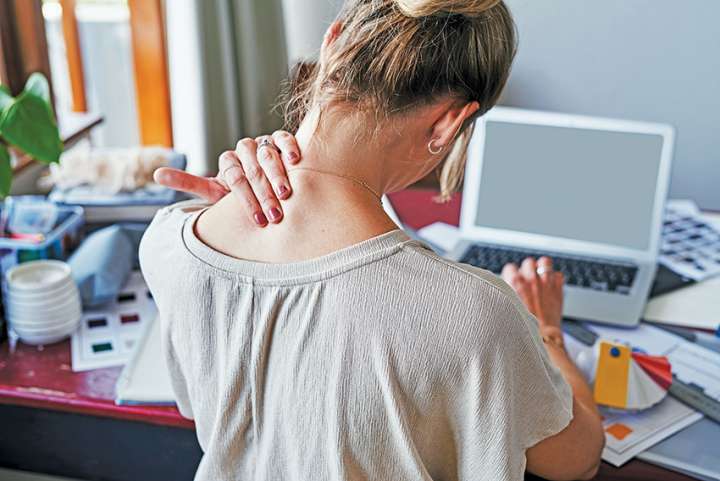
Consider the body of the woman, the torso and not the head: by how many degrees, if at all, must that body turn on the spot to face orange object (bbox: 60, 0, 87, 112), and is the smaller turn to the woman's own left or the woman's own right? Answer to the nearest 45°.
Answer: approximately 90° to the woman's own left

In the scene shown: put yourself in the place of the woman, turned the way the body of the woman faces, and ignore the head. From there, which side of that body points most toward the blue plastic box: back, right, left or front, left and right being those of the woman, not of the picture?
left

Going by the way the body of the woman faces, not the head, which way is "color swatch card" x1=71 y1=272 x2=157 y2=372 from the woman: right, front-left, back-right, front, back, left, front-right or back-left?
left

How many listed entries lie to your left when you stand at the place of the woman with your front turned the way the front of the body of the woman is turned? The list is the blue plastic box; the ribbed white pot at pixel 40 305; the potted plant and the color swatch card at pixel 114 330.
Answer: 4

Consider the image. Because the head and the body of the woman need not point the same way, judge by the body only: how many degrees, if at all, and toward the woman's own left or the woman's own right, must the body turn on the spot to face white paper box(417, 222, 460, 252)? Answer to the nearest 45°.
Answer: approximately 45° to the woman's own left

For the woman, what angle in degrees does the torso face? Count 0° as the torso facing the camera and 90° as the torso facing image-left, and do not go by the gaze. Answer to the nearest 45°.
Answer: approximately 225°

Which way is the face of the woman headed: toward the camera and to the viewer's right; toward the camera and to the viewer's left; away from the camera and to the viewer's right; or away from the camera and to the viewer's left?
away from the camera and to the viewer's right

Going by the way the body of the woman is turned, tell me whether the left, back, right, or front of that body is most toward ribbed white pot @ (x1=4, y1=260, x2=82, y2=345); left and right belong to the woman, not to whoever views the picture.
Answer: left
